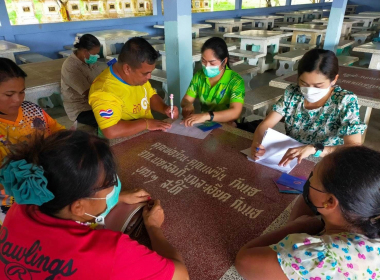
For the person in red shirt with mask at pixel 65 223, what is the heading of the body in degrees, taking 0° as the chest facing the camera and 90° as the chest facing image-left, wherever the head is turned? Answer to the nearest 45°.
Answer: approximately 225°

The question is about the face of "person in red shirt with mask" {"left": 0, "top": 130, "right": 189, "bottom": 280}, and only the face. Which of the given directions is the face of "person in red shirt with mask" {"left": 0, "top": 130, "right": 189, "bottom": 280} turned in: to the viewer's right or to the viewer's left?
to the viewer's right

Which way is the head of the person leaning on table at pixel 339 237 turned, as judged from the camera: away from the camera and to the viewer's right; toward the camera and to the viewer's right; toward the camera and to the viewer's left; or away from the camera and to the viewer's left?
away from the camera and to the viewer's left

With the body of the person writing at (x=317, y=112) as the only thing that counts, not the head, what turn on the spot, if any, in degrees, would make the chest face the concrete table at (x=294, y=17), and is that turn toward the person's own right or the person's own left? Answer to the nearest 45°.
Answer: approximately 135° to the person's own right

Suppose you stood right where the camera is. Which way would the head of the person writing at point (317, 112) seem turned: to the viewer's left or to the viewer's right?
to the viewer's left

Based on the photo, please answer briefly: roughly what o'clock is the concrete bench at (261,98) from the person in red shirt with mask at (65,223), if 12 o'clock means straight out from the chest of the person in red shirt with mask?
The concrete bench is roughly at 12 o'clock from the person in red shirt with mask.

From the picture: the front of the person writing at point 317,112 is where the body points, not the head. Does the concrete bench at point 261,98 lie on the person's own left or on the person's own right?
on the person's own right

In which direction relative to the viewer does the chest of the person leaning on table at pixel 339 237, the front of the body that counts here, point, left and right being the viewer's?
facing away from the viewer and to the left of the viewer

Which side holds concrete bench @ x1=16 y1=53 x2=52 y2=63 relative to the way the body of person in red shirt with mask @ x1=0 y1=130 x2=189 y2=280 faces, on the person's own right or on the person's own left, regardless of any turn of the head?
on the person's own left

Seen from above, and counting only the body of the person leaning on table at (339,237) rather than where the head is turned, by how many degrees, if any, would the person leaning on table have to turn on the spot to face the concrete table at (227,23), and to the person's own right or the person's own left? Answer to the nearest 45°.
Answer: approximately 45° to the person's own right

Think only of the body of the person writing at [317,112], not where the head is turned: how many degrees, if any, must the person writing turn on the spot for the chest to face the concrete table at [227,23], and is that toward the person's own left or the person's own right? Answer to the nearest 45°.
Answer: approximately 135° to the person's own right

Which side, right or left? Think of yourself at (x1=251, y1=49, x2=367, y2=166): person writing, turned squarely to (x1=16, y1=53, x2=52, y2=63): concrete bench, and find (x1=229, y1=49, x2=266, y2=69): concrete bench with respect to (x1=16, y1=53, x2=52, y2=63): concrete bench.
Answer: right

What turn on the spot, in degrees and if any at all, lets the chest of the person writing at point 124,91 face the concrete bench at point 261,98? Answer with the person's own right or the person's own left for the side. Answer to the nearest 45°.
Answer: approximately 90° to the person's own left

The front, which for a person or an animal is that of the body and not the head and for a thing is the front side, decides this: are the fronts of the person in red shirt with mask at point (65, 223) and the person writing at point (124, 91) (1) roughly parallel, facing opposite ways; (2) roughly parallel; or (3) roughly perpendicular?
roughly perpendicular
